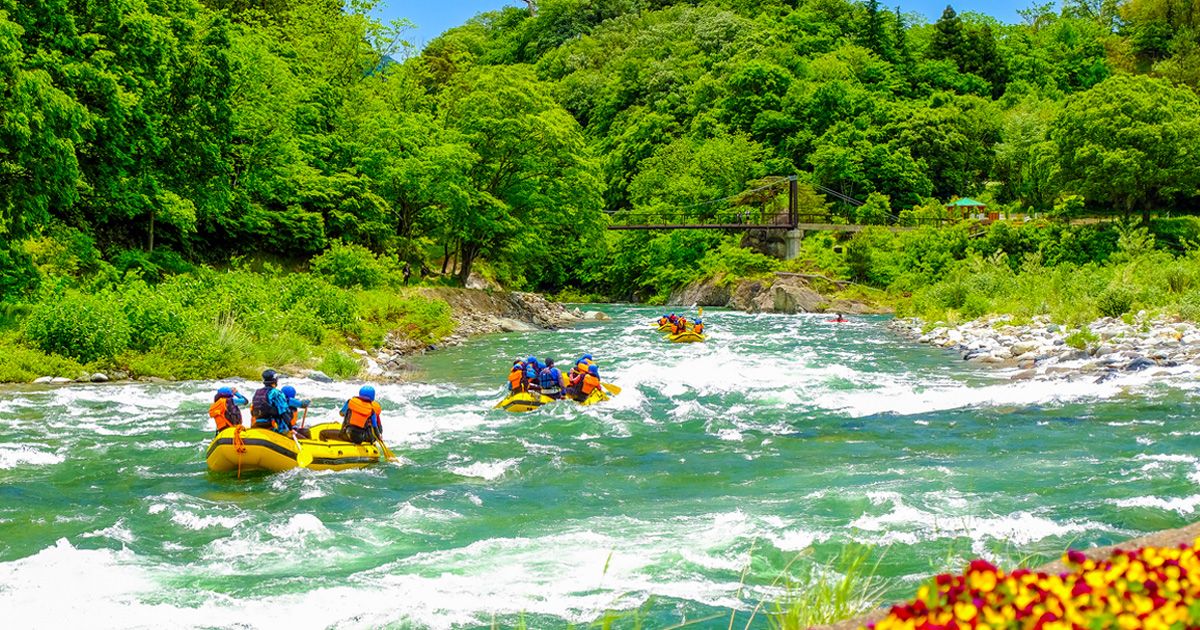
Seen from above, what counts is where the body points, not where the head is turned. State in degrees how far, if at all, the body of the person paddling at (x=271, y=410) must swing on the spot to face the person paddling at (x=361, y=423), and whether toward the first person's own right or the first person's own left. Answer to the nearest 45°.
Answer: approximately 45° to the first person's own right

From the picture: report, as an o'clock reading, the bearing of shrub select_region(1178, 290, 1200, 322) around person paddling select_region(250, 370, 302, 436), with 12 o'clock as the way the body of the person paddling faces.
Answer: The shrub is roughly at 1 o'clock from the person paddling.

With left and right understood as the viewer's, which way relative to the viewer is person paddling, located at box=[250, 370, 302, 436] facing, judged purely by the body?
facing away from the viewer and to the right of the viewer

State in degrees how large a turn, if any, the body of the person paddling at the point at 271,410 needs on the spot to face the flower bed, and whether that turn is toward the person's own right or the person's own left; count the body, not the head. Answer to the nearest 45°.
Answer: approximately 135° to the person's own right

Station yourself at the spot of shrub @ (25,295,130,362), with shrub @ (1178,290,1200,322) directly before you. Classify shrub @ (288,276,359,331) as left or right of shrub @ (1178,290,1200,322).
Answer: left

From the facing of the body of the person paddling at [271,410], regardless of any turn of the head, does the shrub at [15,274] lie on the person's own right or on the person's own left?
on the person's own left

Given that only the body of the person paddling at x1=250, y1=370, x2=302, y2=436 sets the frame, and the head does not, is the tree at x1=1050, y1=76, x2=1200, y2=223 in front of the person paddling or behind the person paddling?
in front

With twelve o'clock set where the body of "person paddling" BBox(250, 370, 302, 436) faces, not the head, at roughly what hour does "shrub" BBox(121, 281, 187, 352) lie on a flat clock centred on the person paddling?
The shrub is roughly at 10 o'clock from the person paddling.

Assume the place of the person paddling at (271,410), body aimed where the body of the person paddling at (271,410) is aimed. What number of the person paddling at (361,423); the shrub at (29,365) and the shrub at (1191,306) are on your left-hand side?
1

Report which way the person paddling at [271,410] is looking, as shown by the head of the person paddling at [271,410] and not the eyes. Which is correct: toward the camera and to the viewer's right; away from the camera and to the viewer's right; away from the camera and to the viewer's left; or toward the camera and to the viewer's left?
away from the camera and to the viewer's right

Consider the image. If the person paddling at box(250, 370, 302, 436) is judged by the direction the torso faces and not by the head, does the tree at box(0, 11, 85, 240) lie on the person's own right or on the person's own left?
on the person's own left

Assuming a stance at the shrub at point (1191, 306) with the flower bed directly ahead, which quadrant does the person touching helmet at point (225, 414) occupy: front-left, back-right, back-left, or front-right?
front-right

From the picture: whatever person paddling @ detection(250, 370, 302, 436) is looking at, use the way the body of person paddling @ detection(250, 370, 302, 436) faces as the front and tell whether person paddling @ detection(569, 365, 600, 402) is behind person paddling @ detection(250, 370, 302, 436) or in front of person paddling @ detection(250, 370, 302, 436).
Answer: in front

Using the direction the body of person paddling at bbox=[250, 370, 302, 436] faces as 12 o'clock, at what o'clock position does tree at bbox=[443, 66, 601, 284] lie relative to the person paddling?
The tree is roughly at 11 o'clock from the person paddling.

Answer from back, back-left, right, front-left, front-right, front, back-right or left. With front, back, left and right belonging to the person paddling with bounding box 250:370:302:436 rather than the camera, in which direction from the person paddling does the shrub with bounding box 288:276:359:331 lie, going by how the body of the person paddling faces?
front-left

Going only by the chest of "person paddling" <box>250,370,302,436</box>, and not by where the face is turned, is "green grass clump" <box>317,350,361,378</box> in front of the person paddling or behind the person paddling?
in front

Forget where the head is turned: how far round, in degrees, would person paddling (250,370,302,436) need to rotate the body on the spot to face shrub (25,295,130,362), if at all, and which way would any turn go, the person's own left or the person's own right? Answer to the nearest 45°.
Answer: approximately 90° to the person's own left
